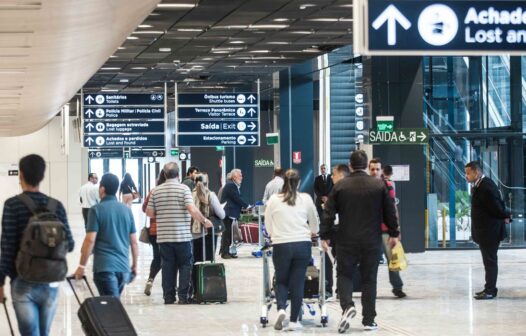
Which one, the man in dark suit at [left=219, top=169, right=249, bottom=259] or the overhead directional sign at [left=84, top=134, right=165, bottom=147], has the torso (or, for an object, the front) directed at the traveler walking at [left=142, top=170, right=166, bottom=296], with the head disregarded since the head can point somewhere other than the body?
the overhead directional sign

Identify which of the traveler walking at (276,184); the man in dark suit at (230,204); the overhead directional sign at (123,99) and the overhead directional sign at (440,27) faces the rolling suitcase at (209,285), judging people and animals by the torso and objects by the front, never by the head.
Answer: the overhead directional sign at (123,99)

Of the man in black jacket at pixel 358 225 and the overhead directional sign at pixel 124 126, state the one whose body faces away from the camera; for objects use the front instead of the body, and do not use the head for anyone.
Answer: the man in black jacket

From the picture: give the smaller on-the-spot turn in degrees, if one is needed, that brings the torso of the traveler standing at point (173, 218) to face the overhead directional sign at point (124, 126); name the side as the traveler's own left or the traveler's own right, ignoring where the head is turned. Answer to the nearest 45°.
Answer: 0° — they already face it

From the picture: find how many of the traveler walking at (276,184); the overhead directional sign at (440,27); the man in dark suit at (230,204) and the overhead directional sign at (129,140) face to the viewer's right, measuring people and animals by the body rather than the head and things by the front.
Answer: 1

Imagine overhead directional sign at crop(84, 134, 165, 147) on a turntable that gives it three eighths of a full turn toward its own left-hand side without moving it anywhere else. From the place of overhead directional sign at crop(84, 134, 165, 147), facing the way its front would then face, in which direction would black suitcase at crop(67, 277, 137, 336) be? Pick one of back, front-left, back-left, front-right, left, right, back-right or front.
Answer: back-right

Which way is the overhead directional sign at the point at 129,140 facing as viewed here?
toward the camera

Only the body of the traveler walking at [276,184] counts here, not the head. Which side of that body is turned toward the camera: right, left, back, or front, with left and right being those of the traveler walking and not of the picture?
back

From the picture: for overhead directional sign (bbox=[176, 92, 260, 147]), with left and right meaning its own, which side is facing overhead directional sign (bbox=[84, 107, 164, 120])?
right

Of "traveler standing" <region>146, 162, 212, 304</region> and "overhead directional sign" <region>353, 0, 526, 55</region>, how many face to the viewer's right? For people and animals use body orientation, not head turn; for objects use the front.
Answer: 0

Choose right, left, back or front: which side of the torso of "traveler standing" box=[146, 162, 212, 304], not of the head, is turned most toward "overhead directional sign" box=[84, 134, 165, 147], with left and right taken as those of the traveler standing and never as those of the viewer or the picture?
front

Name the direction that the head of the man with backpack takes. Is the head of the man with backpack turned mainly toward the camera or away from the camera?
away from the camera

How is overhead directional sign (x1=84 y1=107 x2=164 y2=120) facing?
toward the camera

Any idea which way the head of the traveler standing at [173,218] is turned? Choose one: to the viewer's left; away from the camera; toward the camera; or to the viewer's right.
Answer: away from the camera

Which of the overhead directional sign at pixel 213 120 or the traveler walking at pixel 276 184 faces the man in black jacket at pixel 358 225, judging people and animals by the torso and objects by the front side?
the overhead directional sign

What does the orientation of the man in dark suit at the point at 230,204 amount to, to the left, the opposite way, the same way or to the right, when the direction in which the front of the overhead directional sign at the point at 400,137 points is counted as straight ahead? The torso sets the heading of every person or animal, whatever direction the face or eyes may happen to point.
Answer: to the left

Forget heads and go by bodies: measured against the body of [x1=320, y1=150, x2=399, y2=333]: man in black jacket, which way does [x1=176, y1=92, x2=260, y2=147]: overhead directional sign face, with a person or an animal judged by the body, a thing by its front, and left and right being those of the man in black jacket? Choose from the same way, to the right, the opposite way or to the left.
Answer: the opposite way

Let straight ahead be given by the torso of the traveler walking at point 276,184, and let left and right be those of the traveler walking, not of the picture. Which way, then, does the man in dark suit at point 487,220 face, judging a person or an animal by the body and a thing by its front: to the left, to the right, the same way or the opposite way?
to the left

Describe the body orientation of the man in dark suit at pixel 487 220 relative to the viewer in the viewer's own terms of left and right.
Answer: facing to the left of the viewer
